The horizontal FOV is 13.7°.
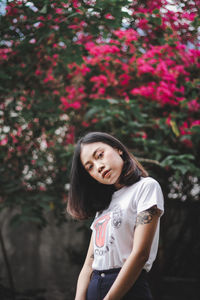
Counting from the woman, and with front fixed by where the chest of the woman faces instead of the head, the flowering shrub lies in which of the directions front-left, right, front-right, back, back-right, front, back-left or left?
back-right

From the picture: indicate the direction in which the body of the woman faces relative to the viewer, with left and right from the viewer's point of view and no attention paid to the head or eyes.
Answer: facing the viewer and to the left of the viewer
